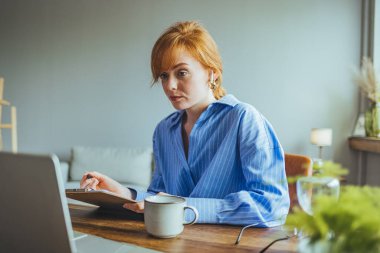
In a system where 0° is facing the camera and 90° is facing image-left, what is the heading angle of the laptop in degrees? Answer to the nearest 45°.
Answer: approximately 225°

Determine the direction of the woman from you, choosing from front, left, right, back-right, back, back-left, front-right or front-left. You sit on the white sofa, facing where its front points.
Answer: front

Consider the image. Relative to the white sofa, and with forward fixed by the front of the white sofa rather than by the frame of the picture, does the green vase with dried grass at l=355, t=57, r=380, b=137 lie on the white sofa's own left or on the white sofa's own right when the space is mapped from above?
on the white sofa's own left

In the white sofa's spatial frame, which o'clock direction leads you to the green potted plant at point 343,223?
The green potted plant is roughly at 12 o'clock from the white sofa.

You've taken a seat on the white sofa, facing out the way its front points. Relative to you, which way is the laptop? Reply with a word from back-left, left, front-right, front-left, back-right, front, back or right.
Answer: front

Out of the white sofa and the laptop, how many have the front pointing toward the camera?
1

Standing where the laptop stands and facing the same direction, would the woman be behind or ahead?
ahead

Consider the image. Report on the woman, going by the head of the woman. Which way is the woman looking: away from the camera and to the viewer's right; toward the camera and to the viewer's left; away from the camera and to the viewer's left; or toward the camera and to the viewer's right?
toward the camera and to the viewer's left

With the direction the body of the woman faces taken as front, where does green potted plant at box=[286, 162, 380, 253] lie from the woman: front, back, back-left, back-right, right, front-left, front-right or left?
front-left

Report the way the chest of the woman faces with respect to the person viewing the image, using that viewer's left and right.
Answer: facing the viewer and to the left of the viewer

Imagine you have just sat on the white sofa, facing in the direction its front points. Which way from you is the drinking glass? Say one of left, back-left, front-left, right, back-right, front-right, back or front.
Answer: front

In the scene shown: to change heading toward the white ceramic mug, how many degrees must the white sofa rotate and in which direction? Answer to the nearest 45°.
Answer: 0° — it already faces it

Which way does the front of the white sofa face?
toward the camera

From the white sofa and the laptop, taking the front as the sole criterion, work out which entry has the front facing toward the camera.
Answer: the white sofa

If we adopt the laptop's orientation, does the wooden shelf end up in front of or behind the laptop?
in front
